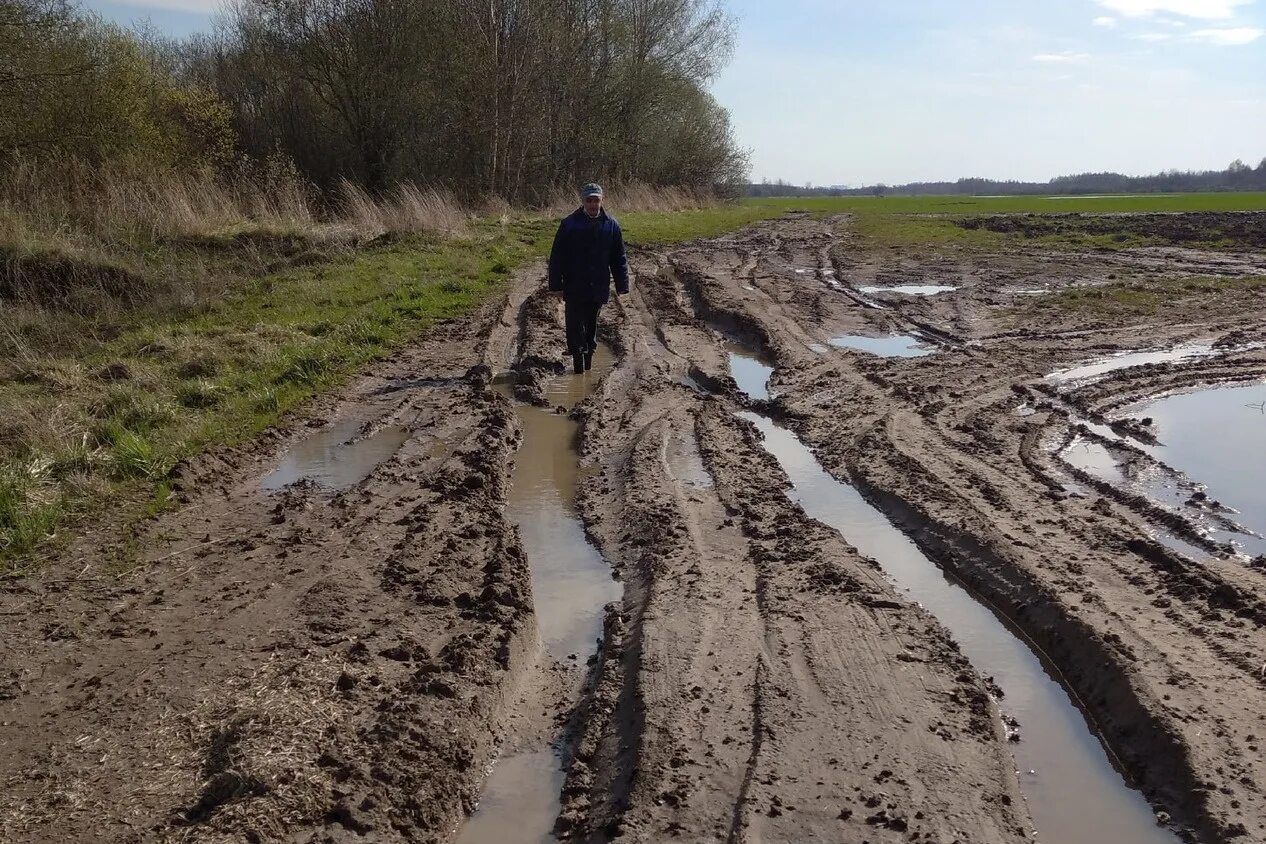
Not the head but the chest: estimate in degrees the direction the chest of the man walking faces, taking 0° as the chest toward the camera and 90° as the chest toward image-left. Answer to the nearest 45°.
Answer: approximately 0°
